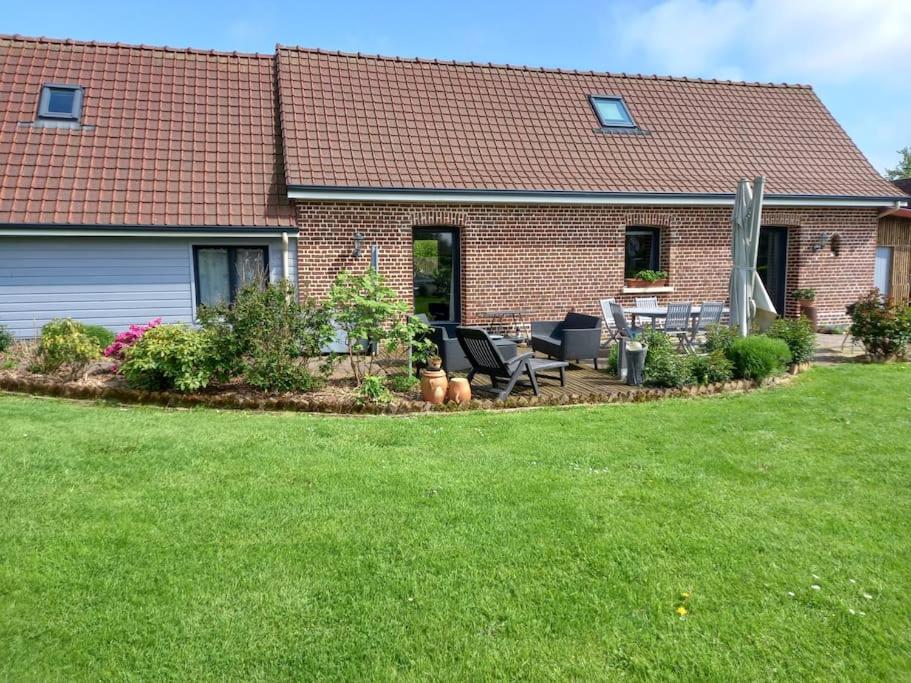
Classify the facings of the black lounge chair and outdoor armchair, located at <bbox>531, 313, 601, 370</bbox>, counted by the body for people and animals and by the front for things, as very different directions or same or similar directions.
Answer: very different directions

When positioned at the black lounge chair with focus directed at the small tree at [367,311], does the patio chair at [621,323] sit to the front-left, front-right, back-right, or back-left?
back-right

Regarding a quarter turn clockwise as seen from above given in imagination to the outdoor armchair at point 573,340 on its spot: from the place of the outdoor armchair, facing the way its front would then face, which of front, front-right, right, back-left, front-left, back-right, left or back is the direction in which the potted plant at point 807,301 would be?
right

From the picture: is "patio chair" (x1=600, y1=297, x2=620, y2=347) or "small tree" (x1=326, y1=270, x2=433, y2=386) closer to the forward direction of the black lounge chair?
the patio chair

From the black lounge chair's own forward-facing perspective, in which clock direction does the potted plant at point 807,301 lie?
The potted plant is roughly at 12 o'clock from the black lounge chair.

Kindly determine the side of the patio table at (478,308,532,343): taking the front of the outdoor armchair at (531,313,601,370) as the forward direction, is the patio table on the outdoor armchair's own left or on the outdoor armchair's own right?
on the outdoor armchair's own right

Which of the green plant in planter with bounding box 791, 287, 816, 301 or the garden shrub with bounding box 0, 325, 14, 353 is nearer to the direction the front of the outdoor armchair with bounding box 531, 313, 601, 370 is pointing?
the garden shrub

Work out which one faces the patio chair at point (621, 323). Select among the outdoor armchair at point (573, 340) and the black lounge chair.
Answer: the black lounge chair

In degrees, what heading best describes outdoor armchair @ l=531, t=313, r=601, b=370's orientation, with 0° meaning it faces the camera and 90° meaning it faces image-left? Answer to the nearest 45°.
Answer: approximately 45°

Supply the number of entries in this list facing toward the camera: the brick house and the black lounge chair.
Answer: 1

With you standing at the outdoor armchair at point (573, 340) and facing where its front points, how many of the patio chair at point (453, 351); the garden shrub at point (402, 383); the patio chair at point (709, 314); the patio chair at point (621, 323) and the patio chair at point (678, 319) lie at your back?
3

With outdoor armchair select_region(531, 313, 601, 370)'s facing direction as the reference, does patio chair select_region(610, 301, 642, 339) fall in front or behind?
behind
